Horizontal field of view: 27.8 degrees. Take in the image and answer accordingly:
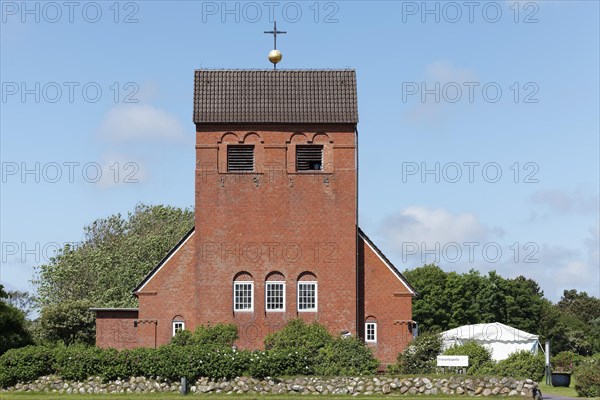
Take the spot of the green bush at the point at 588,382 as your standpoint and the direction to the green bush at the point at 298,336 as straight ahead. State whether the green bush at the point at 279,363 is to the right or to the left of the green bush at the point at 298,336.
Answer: left

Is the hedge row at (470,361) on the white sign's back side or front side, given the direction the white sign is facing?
on the back side

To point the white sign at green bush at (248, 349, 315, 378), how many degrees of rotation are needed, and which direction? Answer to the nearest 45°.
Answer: approximately 90° to its right

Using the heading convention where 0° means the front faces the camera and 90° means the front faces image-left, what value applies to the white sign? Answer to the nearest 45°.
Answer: approximately 0°

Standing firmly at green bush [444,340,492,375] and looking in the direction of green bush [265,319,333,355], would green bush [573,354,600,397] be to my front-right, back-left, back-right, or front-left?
back-left

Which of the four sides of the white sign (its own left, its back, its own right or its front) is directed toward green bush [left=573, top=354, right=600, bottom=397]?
left

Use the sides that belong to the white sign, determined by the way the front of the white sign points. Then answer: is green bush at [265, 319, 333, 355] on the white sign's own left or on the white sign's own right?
on the white sign's own right

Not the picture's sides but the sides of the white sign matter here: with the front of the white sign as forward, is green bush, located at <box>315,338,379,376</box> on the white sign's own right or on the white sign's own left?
on the white sign's own right

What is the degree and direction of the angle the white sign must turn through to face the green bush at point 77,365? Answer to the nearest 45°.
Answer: approximately 90° to its right
